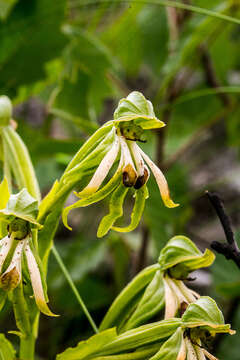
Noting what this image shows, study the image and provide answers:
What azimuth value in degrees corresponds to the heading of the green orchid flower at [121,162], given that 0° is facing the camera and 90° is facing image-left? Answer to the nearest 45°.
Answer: approximately 315°
